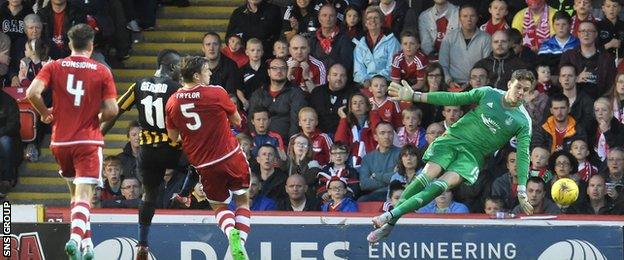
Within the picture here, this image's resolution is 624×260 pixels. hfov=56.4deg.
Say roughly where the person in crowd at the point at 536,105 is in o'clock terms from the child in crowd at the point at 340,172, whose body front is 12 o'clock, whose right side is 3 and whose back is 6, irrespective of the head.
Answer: the person in crowd at the point at 536,105 is roughly at 9 o'clock from the child in crowd at the point at 340,172.

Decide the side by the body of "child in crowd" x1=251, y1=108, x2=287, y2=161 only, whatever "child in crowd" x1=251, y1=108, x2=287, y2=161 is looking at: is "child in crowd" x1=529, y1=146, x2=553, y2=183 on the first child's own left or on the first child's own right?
on the first child's own left

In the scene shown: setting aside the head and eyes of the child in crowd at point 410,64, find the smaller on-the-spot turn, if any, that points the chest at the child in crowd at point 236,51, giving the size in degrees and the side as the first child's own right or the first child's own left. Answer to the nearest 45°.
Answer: approximately 90° to the first child's own right

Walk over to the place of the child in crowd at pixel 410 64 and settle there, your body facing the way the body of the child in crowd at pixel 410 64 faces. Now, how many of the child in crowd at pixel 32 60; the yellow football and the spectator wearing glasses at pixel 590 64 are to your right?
1

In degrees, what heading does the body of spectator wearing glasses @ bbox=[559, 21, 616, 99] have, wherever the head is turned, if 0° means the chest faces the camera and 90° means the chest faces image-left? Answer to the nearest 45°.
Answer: approximately 0°

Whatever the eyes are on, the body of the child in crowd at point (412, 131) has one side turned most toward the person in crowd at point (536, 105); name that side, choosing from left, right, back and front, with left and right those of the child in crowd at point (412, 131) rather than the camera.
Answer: left

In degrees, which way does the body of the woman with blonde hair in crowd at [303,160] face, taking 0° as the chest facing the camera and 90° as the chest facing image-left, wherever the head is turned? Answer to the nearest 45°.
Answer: approximately 0°

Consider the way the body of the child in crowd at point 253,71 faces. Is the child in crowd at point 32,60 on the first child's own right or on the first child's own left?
on the first child's own right

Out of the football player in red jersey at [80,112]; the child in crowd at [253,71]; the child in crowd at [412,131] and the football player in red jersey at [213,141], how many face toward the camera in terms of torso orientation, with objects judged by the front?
2
